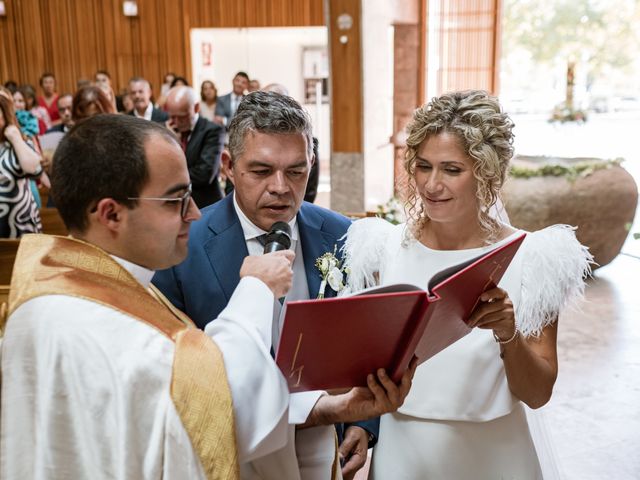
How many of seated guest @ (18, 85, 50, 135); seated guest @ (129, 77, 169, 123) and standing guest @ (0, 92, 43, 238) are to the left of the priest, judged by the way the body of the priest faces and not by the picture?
3

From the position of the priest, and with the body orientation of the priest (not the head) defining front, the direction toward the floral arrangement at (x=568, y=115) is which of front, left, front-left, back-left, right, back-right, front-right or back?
front-left

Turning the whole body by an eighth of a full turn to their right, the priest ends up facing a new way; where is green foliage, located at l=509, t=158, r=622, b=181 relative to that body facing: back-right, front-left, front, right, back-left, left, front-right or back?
left

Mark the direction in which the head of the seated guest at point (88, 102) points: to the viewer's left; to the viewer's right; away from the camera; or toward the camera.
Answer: toward the camera

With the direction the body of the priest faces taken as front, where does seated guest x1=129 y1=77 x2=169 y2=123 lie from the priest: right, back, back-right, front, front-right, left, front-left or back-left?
left

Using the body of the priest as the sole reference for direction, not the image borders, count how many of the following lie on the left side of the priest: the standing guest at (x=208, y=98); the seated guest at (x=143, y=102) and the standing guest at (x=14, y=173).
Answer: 3

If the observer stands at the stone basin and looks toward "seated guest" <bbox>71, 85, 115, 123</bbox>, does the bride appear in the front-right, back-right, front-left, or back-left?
front-left

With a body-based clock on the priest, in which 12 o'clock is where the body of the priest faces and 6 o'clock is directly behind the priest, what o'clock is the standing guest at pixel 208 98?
The standing guest is roughly at 9 o'clock from the priest.

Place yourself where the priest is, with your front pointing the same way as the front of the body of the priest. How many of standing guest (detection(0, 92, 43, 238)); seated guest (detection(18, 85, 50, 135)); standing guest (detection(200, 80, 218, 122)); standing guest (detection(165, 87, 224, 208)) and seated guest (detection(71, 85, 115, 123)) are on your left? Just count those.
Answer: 5

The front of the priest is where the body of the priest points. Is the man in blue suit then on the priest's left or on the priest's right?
on the priest's left

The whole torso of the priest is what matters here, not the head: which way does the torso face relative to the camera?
to the viewer's right

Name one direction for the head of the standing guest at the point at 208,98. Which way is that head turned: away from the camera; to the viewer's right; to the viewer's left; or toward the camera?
toward the camera

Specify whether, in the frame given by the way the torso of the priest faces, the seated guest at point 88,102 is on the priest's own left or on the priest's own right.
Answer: on the priest's own left

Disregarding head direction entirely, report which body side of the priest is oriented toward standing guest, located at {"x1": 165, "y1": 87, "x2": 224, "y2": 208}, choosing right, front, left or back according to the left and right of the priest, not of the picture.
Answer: left

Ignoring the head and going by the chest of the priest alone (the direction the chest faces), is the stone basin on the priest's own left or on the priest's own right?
on the priest's own left
